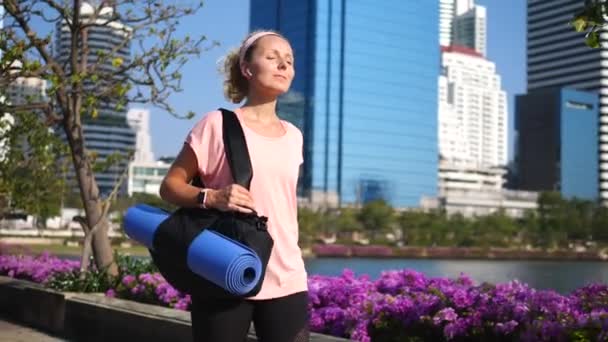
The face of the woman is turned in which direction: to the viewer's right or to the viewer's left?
to the viewer's right

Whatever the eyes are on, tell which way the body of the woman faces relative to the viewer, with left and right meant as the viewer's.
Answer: facing the viewer and to the right of the viewer

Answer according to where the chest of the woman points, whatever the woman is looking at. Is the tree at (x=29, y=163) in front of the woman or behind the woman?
behind

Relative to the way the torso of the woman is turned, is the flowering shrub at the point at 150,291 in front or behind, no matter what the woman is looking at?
behind

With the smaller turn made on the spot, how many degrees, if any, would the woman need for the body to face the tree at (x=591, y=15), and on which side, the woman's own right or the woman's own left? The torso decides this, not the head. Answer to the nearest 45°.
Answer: approximately 90° to the woman's own left

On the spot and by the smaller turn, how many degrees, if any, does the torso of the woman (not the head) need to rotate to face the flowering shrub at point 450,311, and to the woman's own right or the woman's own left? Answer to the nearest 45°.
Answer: approximately 90° to the woman's own left
